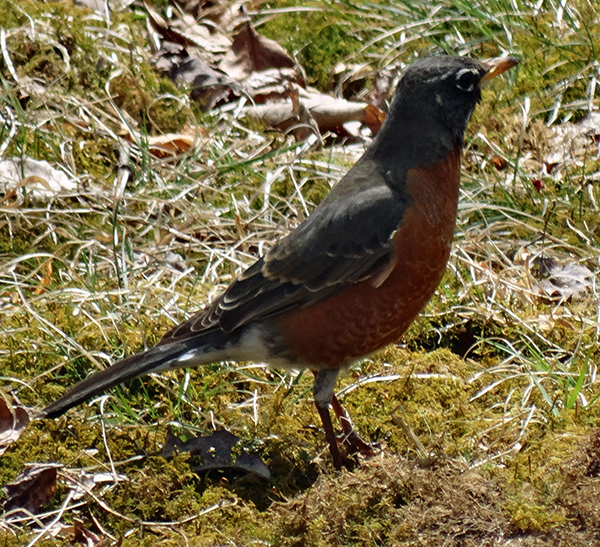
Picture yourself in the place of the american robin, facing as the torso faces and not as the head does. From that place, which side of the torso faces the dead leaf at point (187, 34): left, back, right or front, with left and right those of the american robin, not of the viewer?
left

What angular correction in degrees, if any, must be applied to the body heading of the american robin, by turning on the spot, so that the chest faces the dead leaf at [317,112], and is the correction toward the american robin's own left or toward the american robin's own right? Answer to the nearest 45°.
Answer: approximately 90° to the american robin's own left

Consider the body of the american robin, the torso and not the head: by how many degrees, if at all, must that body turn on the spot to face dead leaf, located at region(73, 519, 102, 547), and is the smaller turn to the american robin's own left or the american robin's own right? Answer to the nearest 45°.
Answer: approximately 135° to the american robin's own right

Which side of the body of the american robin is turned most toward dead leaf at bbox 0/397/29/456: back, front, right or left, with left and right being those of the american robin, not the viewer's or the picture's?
back

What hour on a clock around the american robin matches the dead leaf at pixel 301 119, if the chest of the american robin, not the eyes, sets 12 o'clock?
The dead leaf is roughly at 9 o'clock from the american robin.

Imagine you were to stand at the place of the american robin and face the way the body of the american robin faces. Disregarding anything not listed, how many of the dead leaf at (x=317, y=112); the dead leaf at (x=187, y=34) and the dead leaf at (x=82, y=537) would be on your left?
2

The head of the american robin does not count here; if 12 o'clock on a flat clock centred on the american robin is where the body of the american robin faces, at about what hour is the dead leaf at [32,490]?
The dead leaf is roughly at 5 o'clock from the american robin.

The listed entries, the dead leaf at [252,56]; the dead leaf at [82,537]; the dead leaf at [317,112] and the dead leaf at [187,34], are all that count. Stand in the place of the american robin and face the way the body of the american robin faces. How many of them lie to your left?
3

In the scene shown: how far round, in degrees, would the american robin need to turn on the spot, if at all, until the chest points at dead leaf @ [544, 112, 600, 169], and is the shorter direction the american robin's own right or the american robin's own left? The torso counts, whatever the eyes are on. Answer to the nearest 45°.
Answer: approximately 45° to the american robin's own left

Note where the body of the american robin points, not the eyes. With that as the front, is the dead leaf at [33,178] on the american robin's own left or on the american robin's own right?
on the american robin's own left

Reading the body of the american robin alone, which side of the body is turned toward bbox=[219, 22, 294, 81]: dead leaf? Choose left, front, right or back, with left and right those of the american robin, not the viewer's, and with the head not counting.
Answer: left

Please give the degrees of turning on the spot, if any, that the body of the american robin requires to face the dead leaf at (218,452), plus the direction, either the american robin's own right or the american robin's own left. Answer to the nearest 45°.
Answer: approximately 135° to the american robin's own right

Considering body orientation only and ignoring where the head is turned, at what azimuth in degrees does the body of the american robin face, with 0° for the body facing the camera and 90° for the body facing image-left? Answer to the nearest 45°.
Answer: approximately 270°
